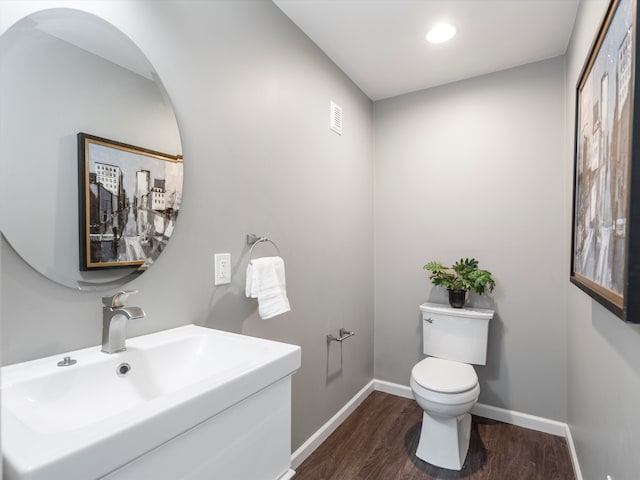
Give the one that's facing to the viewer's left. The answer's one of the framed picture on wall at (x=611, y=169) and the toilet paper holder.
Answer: the framed picture on wall

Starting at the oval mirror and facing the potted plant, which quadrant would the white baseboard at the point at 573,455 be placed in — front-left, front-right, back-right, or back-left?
front-right

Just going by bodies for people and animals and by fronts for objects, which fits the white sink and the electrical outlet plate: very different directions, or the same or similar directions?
same or similar directions

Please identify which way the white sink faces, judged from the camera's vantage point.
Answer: facing the viewer and to the right of the viewer

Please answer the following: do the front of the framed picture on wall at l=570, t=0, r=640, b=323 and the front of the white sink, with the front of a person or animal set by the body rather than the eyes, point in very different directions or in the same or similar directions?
very different directions

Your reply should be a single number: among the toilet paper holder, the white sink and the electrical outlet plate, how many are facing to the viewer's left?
0

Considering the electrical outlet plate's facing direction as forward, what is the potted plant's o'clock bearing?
The potted plant is roughly at 10 o'clock from the electrical outlet plate.

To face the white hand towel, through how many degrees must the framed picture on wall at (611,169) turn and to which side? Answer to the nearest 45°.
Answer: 0° — it already faces it

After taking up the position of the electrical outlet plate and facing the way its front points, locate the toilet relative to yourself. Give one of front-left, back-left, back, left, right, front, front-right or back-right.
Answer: front-left

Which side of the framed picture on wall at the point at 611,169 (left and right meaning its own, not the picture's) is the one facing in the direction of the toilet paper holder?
front

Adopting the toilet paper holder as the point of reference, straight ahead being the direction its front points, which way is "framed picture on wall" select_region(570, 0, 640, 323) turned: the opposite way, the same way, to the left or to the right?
the opposite way

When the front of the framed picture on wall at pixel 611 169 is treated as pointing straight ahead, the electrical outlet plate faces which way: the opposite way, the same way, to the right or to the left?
the opposite way

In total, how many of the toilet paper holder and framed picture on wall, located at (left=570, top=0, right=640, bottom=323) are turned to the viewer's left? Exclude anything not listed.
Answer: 1

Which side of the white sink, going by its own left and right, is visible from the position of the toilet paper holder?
left

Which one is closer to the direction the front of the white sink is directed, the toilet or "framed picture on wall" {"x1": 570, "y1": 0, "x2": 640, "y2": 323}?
the framed picture on wall

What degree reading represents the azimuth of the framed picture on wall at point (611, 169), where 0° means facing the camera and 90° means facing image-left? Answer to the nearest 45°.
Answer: approximately 90°

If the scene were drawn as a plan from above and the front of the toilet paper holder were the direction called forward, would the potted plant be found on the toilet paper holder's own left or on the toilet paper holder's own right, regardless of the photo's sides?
on the toilet paper holder's own left
